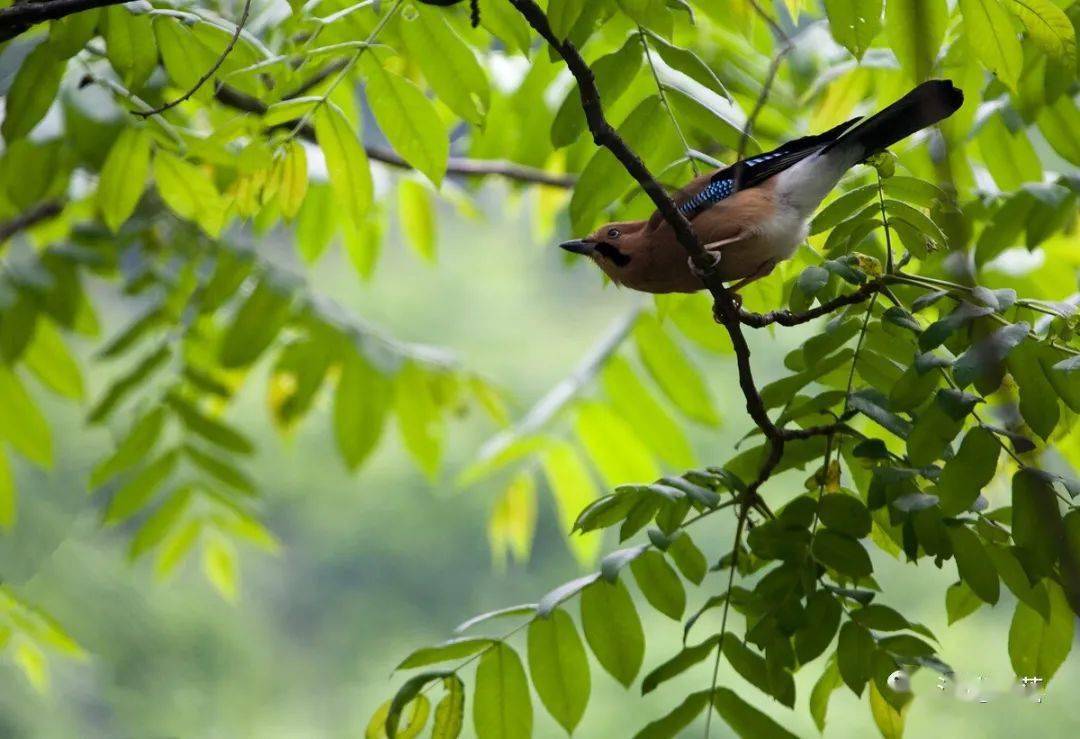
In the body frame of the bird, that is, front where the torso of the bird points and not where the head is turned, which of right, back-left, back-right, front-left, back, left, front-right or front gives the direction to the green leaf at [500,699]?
front

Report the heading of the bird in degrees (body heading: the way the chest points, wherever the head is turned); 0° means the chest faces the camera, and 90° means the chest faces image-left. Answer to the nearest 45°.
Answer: approximately 90°
